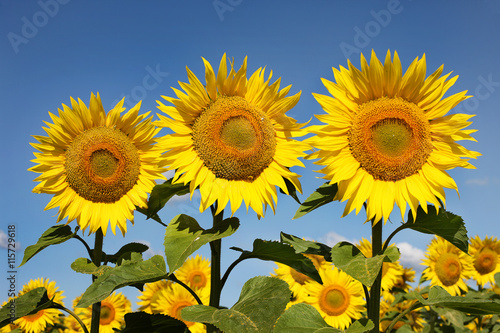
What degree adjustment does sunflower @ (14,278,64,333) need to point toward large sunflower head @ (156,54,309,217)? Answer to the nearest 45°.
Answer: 0° — it already faces it

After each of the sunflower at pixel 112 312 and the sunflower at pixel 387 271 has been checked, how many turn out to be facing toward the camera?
2

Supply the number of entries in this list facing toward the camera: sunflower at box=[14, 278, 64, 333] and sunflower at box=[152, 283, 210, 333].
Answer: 2

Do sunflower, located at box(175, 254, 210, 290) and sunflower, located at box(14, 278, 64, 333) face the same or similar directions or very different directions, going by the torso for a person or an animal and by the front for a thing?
same or similar directions

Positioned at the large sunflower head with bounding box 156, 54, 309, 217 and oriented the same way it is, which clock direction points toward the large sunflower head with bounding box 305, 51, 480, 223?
the large sunflower head with bounding box 305, 51, 480, 223 is roughly at 9 o'clock from the large sunflower head with bounding box 156, 54, 309, 217.

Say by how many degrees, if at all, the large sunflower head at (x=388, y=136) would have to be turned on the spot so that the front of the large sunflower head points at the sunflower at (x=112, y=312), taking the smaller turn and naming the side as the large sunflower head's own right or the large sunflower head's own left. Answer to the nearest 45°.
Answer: approximately 135° to the large sunflower head's own right

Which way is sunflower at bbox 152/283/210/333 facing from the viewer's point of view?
toward the camera

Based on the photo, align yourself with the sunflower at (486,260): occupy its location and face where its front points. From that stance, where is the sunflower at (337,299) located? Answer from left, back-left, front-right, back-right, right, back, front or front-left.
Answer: front-right

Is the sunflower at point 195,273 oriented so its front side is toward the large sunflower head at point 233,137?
yes

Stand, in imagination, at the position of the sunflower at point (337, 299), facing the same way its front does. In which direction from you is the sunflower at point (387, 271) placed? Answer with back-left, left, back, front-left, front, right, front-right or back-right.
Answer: back-left

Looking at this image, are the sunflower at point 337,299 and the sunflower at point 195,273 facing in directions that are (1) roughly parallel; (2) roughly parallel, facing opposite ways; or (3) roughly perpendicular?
roughly parallel

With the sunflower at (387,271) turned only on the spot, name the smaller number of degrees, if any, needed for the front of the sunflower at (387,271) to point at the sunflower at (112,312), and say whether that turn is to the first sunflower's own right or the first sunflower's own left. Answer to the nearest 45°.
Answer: approximately 90° to the first sunflower's own right

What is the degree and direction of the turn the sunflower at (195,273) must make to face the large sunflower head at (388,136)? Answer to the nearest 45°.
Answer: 0° — it already faces it

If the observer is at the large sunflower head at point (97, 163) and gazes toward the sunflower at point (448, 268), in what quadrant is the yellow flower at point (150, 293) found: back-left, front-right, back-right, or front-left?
front-left

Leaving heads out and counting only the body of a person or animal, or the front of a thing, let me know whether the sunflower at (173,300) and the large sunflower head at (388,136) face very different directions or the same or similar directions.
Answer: same or similar directions

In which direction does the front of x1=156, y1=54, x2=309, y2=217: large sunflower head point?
toward the camera

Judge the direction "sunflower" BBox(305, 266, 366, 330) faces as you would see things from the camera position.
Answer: facing the viewer
